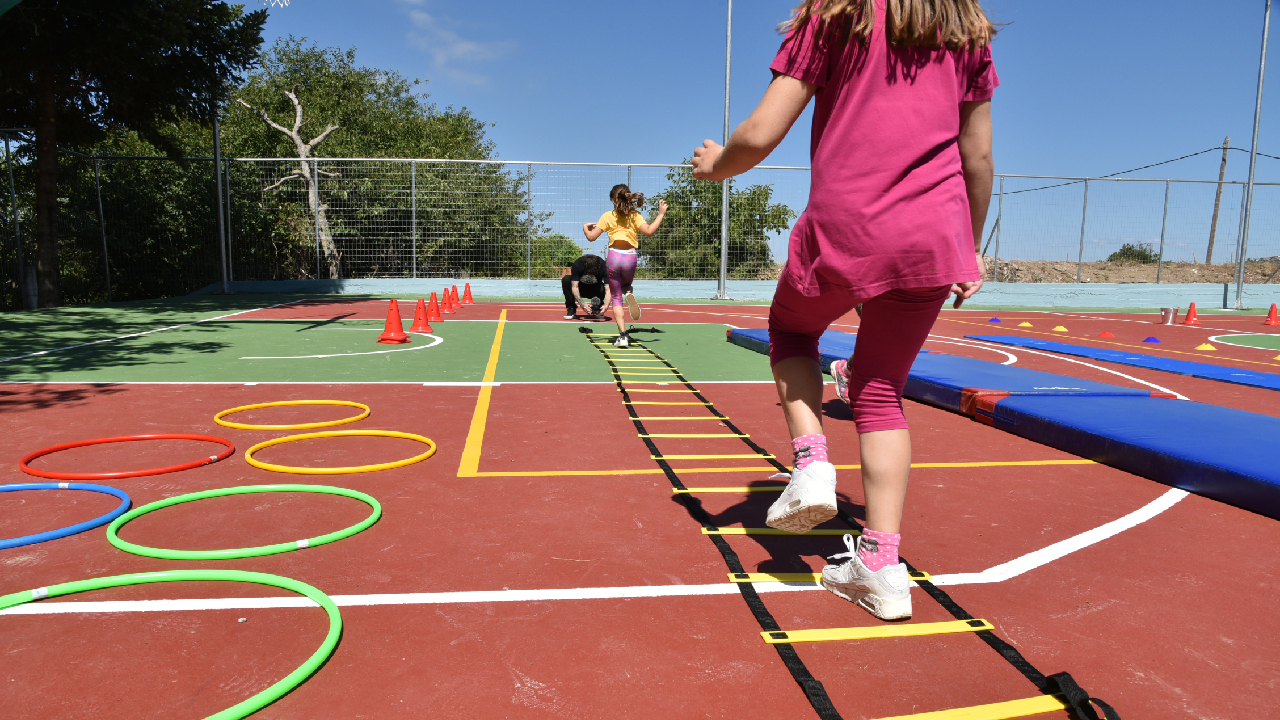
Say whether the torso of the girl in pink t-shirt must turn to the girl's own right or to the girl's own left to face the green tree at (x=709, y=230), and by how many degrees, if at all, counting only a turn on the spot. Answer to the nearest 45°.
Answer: approximately 45° to the girl's own right

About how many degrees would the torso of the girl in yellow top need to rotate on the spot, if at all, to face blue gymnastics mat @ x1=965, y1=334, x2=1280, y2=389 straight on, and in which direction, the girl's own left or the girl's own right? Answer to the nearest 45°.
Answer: approximately 90° to the girl's own right

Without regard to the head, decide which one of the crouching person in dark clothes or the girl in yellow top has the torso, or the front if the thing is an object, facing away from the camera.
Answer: the girl in yellow top

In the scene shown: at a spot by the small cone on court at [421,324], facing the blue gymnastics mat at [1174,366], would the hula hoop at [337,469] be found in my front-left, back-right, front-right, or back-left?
front-right

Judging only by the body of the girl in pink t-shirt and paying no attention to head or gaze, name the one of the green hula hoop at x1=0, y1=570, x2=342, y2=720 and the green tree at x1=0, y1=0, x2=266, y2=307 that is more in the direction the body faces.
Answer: the green tree

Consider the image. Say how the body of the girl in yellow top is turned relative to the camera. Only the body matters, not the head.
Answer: away from the camera

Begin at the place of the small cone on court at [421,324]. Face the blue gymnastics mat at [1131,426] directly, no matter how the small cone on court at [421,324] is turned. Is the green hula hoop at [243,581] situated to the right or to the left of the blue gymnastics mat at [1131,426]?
right

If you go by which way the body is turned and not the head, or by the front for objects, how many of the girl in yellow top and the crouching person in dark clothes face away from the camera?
1

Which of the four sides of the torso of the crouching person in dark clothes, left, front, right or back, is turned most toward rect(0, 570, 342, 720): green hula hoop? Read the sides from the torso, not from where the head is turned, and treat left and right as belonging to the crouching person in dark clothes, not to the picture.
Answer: front

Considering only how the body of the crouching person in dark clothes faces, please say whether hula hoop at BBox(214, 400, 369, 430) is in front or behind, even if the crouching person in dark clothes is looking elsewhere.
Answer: in front

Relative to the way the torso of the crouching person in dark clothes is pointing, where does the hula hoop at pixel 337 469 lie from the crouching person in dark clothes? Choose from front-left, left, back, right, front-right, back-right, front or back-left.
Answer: front

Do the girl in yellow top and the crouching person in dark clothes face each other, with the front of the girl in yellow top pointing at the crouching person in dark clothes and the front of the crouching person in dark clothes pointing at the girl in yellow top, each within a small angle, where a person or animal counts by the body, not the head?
yes

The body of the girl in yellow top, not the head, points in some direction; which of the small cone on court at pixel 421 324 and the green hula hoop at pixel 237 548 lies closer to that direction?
the small cone on court

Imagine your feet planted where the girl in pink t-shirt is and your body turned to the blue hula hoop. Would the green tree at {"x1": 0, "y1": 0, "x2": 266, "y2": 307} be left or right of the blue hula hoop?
right

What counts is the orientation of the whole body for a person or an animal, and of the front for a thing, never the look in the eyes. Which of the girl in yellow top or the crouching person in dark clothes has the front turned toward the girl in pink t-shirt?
the crouching person in dark clothes

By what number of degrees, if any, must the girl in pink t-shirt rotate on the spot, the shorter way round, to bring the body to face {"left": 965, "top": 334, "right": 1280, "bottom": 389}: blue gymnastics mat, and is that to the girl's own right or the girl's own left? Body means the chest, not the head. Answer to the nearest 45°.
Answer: approximately 90° to the girl's own right

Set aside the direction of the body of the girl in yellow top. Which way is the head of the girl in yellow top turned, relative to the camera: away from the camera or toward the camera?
away from the camera

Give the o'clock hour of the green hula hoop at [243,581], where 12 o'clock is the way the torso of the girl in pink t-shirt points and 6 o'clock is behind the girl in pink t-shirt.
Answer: The green hula hoop is roughly at 10 o'clock from the girl in pink t-shirt.

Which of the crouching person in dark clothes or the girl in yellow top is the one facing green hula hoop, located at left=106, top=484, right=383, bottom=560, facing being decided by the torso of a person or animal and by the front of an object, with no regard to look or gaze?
the crouching person in dark clothes

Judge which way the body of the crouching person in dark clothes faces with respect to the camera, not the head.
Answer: toward the camera

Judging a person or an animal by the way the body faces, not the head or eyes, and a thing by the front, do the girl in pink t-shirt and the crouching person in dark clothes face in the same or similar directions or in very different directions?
very different directions

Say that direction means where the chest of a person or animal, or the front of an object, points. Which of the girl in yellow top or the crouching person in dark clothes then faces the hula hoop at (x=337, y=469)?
the crouching person in dark clothes

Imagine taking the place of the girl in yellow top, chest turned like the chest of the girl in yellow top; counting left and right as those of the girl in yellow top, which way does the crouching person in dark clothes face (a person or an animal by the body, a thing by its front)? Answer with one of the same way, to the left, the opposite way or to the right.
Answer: the opposite way
